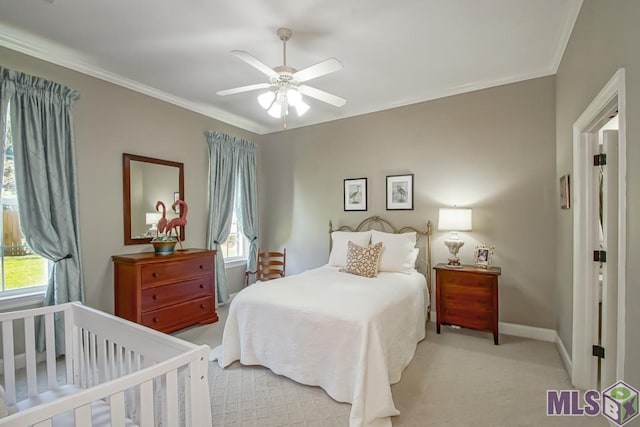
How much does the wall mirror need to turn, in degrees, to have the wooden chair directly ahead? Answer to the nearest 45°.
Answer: approximately 45° to its left

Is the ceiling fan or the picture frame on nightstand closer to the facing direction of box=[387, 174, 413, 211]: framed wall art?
the ceiling fan

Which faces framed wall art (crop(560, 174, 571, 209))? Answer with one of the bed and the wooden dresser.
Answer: the wooden dresser

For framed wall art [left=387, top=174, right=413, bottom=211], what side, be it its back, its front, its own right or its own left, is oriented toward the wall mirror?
right

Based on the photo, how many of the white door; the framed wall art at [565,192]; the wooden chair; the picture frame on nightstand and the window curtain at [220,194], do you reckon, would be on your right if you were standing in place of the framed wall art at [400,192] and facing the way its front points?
2

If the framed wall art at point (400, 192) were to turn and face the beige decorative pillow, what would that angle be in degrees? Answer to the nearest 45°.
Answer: approximately 45° to its right

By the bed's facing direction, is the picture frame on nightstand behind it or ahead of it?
behind
